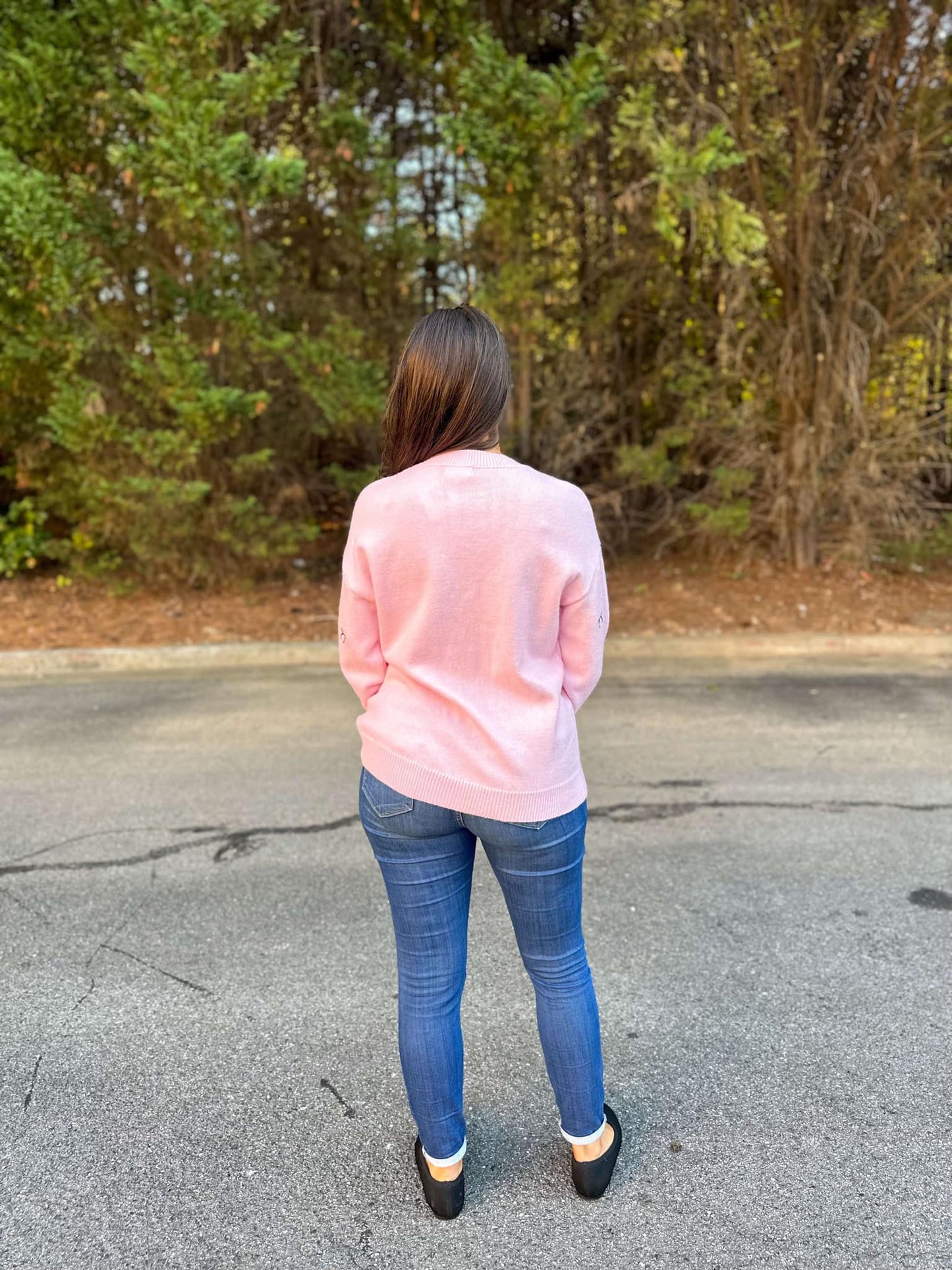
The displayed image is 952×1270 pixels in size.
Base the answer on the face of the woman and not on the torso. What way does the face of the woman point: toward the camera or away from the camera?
away from the camera

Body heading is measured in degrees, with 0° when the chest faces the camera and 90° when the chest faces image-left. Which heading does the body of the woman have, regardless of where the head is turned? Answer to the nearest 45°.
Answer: approximately 180°
